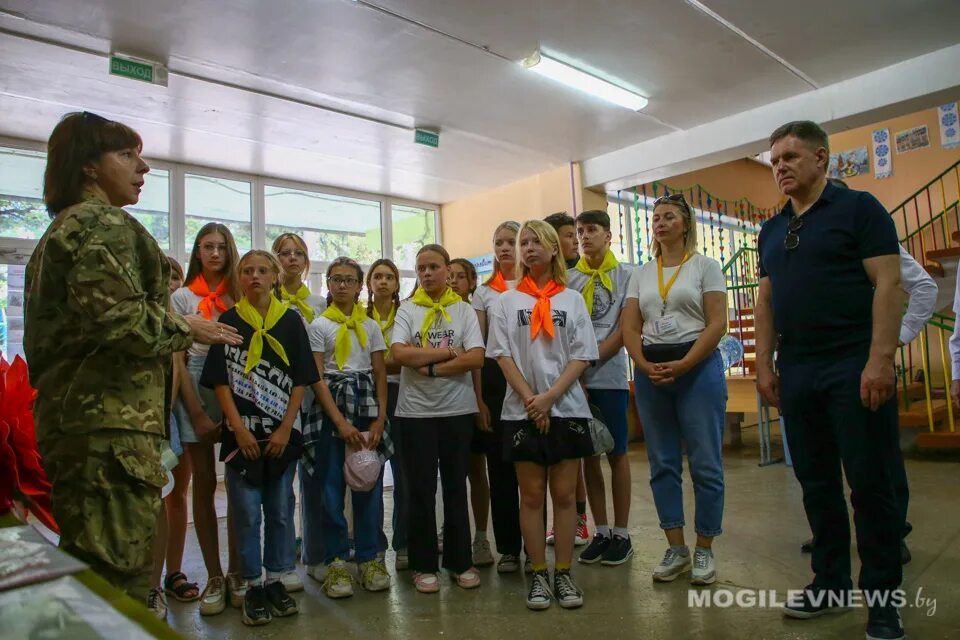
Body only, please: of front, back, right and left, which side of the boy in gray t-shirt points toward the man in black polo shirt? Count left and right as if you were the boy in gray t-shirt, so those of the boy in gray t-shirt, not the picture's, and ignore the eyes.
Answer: left

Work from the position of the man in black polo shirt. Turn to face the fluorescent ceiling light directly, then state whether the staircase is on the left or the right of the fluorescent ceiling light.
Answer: right

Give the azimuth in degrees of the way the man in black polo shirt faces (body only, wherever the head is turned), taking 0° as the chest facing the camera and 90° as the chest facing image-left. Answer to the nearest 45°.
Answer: approximately 45°

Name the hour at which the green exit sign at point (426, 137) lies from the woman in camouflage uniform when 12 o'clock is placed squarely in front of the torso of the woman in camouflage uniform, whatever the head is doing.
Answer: The green exit sign is roughly at 10 o'clock from the woman in camouflage uniform.

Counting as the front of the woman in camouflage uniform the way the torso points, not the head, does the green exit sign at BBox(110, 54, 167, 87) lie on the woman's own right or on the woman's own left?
on the woman's own left

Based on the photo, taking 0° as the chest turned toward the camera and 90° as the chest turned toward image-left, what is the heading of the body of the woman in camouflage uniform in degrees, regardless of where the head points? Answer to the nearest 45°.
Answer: approximately 270°
